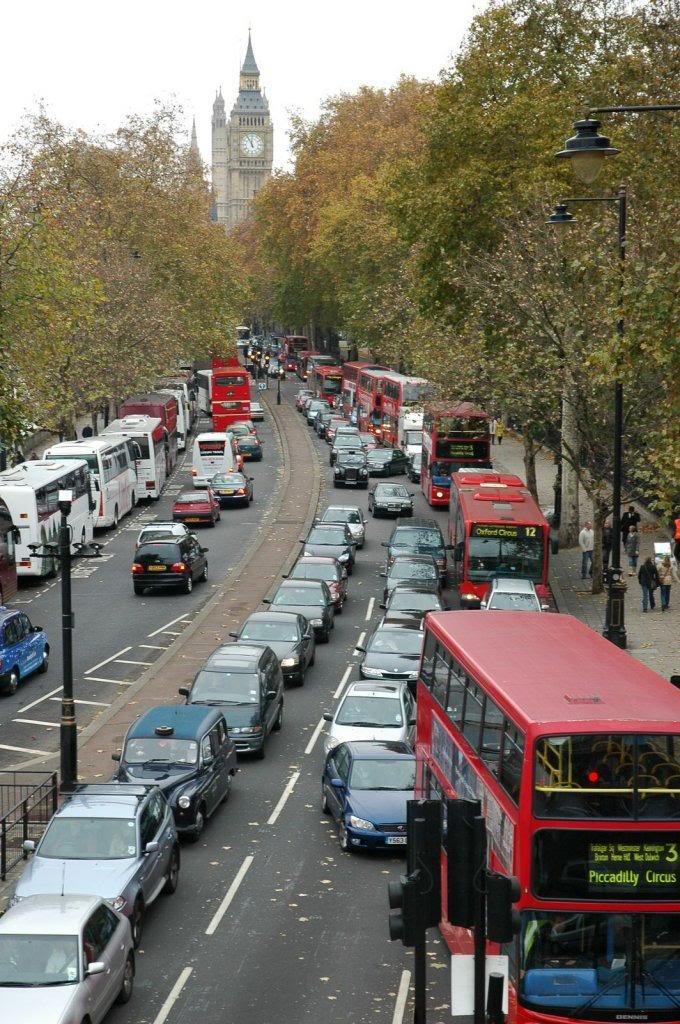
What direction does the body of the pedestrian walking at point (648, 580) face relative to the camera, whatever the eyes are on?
away from the camera

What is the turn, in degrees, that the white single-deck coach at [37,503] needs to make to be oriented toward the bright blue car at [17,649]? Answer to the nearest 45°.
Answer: approximately 135° to its right

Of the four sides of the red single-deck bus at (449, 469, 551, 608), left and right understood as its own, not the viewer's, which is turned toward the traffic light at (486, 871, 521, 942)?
front

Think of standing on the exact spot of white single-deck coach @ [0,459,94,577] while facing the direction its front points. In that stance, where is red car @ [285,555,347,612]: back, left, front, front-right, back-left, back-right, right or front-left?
right

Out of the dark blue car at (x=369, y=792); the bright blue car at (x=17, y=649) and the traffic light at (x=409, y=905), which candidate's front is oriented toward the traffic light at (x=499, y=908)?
the dark blue car at (x=369, y=792)

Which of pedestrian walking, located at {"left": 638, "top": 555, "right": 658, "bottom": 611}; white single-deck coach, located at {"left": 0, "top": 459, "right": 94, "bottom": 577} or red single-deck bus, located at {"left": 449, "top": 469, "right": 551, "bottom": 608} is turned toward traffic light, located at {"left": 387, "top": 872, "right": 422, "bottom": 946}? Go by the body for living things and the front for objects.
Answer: the red single-deck bus

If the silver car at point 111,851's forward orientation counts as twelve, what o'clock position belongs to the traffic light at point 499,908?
The traffic light is roughly at 10 o'clock from the silver car.

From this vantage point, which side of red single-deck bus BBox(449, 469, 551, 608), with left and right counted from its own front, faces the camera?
front

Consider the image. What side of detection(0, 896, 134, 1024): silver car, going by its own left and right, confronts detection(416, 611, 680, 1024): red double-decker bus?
left

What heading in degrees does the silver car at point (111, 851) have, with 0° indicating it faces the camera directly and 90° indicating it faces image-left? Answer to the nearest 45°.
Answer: approximately 45°

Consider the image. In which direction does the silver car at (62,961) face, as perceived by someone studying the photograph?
facing the viewer and to the left of the viewer

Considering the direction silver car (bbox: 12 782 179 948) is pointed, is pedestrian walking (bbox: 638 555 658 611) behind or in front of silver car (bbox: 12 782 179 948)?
behind

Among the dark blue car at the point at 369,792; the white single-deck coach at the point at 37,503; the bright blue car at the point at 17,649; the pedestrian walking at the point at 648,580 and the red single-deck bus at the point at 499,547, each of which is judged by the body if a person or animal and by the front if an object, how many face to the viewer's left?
0

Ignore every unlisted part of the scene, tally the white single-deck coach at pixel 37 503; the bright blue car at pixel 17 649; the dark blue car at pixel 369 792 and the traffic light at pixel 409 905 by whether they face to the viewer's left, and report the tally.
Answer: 1
